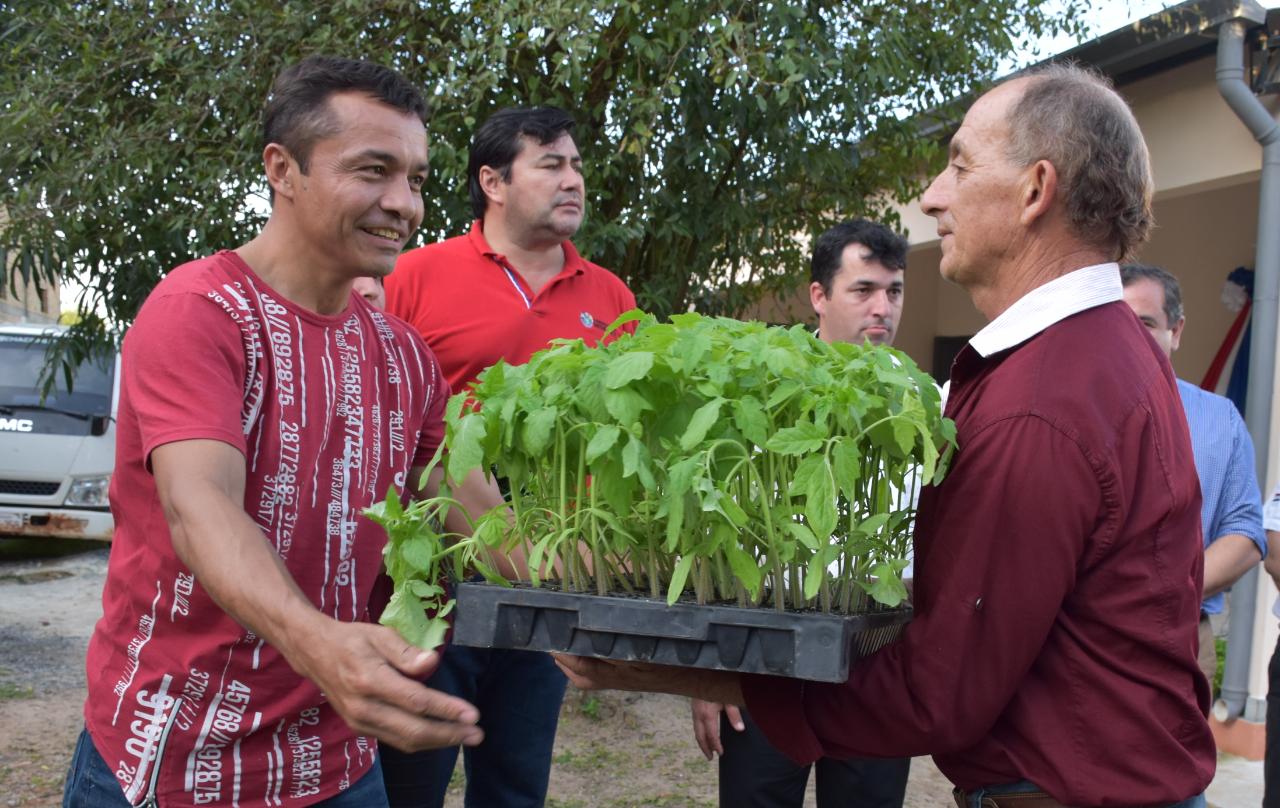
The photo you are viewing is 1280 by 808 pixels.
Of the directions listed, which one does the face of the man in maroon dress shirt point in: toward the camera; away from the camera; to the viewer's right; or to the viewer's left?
to the viewer's left

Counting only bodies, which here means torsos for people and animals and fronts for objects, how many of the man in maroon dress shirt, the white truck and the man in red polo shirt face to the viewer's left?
1

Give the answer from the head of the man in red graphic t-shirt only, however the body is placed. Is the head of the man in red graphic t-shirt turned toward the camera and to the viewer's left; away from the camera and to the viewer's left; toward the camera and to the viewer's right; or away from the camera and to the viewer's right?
toward the camera and to the viewer's right

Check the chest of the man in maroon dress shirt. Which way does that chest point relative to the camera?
to the viewer's left

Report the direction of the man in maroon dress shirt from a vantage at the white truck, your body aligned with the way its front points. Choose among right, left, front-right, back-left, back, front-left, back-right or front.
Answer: front

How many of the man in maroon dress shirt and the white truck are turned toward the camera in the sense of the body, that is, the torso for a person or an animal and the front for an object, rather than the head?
1

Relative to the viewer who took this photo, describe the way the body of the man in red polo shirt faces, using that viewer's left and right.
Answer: facing the viewer and to the right of the viewer

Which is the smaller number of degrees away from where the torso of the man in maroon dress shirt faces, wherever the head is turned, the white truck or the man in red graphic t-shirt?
the man in red graphic t-shirt

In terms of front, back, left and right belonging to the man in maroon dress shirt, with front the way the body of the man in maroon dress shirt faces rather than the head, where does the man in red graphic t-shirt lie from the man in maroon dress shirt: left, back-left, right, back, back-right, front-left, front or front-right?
front

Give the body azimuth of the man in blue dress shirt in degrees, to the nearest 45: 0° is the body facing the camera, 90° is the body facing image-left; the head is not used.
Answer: approximately 45°

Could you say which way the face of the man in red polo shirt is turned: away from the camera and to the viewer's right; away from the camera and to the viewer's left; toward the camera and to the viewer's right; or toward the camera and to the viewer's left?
toward the camera and to the viewer's right

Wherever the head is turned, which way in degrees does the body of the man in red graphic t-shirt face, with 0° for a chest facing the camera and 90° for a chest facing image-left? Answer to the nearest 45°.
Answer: approximately 315°
